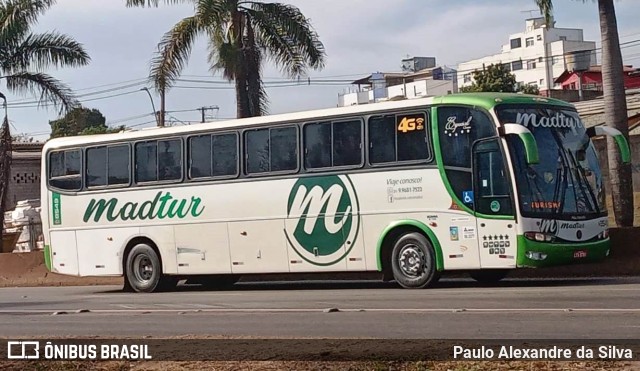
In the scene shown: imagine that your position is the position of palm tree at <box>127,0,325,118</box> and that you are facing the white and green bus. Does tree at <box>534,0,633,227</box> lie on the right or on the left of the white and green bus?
left

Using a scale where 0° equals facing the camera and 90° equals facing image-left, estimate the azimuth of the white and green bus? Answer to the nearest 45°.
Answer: approximately 315°

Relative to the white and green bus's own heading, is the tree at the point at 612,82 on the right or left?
on its left

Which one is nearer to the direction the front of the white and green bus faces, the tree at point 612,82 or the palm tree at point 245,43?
the tree
